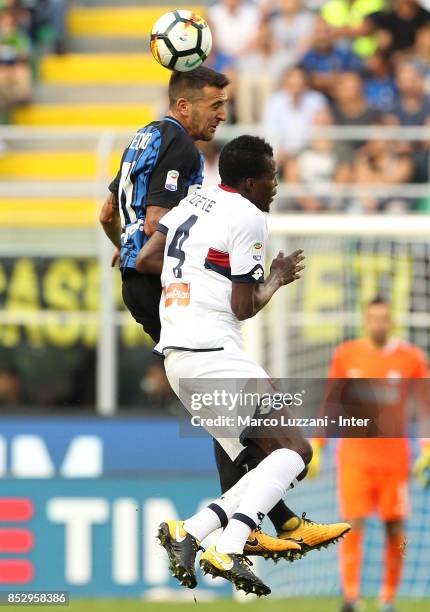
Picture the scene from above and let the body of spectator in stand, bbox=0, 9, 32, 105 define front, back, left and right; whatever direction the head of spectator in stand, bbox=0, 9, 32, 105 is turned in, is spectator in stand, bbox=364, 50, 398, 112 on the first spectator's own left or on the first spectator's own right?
on the first spectator's own left

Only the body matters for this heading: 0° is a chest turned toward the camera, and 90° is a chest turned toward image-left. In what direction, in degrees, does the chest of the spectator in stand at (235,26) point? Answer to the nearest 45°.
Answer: approximately 0°

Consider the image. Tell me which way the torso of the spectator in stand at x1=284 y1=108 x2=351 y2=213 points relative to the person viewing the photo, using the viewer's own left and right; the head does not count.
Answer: facing the viewer

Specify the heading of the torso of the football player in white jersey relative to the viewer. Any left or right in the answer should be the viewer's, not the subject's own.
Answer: facing away from the viewer and to the right of the viewer

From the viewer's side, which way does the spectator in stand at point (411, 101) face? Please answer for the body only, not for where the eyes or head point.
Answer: toward the camera

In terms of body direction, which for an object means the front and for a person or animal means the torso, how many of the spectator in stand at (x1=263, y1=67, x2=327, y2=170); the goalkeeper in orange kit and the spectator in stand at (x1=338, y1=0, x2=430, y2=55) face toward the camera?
3

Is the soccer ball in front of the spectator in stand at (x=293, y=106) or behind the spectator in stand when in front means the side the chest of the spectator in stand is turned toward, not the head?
in front

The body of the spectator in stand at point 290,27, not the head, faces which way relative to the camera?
toward the camera

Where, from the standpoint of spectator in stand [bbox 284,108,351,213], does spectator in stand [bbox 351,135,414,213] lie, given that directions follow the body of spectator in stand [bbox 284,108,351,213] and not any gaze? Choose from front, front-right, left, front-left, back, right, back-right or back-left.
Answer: left
